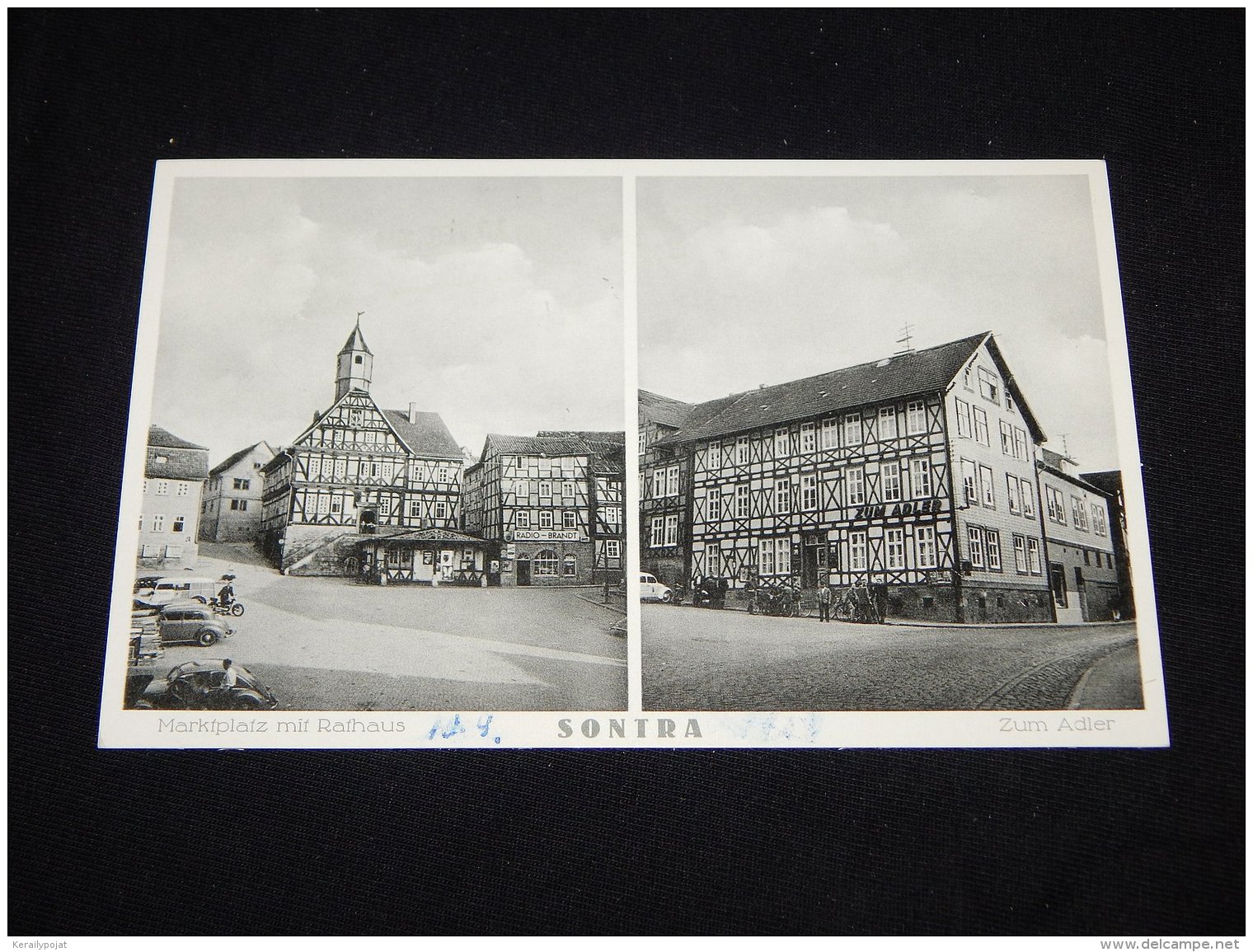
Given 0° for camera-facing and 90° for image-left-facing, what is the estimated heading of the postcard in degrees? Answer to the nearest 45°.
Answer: approximately 0°
